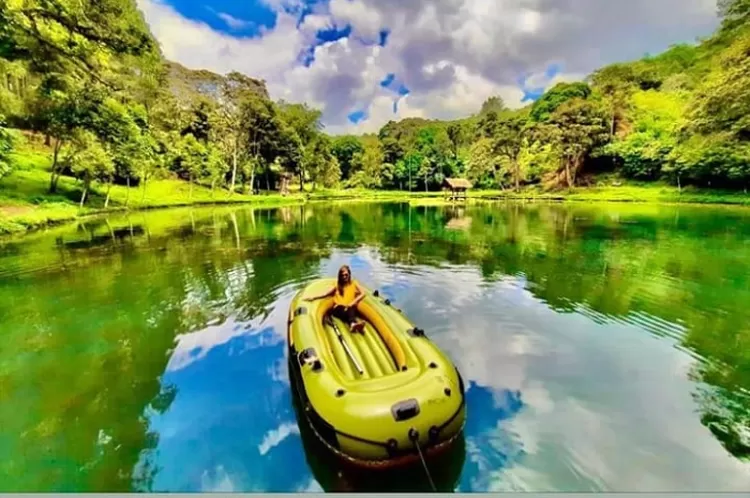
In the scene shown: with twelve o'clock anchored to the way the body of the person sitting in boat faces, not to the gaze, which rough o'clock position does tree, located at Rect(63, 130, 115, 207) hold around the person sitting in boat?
The tree is roughly at 5 o'clock from the person sitting in boat.

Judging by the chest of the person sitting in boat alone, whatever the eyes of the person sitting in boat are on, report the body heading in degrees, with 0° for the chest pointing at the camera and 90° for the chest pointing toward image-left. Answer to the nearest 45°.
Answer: approximately 0°

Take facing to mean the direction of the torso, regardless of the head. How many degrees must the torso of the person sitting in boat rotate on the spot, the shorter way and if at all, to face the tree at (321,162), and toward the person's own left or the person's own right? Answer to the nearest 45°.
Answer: approximately 180°

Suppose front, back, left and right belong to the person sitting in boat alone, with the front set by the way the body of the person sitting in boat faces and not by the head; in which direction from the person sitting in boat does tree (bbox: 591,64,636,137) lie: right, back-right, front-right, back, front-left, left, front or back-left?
back-left

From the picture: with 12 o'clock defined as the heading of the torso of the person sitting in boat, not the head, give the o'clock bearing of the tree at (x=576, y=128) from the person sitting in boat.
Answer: The tree is roughly at 7 o'clock from the person sitting in boat.

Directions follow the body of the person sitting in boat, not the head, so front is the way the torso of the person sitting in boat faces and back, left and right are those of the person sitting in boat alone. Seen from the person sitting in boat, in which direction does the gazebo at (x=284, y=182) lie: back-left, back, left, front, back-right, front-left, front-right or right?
back

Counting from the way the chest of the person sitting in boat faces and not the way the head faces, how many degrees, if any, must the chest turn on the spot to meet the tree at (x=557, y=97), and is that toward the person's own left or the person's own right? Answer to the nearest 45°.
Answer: approximately 135° to the person's own left

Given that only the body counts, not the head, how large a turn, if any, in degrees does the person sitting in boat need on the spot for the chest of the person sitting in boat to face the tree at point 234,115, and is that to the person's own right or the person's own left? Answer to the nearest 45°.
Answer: approximately 180°

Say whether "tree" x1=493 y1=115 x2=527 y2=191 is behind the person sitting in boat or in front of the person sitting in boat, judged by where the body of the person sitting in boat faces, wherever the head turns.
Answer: behind

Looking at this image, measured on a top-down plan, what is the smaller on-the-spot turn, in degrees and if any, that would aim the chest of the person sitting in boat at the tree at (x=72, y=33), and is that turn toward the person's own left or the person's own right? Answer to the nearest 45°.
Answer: approximately 135° to the person's own right
